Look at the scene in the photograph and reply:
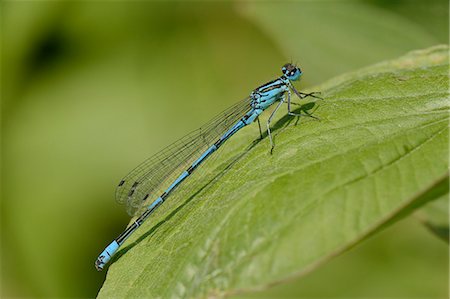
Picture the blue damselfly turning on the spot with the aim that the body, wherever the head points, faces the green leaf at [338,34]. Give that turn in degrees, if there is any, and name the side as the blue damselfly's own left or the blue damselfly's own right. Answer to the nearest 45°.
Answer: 0° — it already faces it

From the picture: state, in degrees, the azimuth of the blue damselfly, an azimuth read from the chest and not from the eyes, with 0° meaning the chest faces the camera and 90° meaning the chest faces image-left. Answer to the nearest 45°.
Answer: approximately 270°
